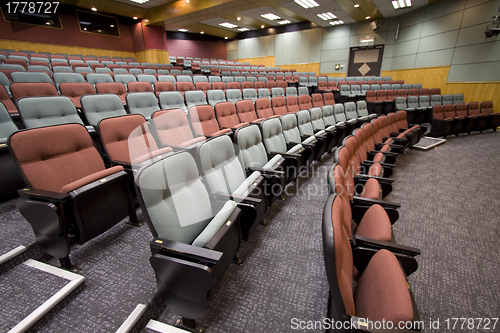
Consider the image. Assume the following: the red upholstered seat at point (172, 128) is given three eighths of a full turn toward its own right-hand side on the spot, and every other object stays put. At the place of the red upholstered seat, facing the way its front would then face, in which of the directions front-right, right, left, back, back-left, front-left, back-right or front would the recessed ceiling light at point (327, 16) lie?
back-right

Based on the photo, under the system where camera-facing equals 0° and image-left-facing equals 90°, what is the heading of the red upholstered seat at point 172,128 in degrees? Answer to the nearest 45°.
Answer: approximately 315°

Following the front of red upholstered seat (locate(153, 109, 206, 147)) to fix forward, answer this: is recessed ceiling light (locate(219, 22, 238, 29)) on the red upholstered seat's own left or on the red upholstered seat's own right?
on the red upholstered seat's own left

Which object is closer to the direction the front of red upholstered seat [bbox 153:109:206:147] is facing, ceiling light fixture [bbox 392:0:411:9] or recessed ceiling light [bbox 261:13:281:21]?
the ceiling light fixture

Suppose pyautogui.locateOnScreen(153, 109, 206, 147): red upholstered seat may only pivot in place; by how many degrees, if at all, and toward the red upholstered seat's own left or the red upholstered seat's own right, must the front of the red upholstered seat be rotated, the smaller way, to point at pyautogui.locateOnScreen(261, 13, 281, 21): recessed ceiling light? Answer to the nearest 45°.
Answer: approximately 90° to the red upholstered seat's own left

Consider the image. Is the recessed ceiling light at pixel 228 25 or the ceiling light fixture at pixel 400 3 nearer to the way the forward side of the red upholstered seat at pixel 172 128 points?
the ceiling light fixture

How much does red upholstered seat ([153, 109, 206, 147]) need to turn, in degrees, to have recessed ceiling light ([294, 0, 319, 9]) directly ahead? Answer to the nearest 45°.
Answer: approximately 90° to its left

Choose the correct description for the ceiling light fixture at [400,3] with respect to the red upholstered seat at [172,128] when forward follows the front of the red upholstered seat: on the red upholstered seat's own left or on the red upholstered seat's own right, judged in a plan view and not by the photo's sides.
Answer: on the red upholstered seat's own left
